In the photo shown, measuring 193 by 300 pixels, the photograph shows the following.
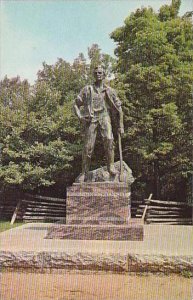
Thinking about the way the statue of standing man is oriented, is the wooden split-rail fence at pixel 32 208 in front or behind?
behind

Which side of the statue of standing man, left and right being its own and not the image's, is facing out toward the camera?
front

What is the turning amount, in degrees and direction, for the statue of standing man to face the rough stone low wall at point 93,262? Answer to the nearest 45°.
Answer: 0° — it already faces it

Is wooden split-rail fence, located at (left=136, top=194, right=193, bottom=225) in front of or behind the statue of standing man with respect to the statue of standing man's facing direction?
behind

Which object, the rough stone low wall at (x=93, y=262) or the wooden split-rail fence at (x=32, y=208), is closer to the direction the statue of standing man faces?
the rough stone low wall

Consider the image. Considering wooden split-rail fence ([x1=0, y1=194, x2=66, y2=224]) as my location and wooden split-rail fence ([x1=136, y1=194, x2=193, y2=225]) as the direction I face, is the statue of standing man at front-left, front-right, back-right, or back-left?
front-right

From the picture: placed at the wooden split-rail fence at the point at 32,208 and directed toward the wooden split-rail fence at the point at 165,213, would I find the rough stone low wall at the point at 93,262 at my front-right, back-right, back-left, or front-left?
front-right
